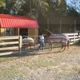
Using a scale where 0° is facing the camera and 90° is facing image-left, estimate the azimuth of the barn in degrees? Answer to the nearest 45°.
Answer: approximately 0°

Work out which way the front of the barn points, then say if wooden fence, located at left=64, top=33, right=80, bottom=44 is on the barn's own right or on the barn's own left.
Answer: on the barn's own left

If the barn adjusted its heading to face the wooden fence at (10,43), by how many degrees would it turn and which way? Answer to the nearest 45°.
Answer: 0° — it already faces it
